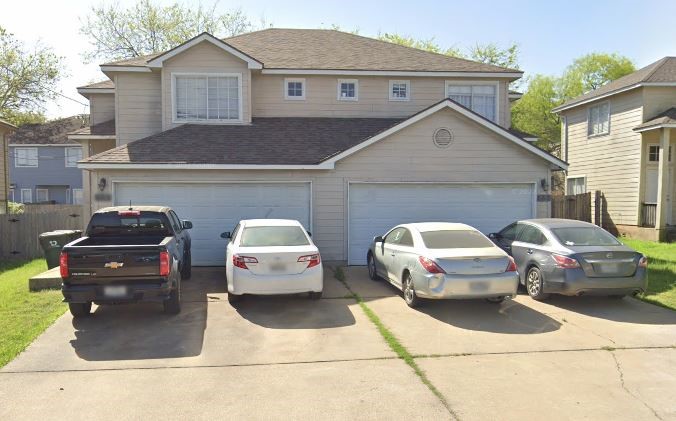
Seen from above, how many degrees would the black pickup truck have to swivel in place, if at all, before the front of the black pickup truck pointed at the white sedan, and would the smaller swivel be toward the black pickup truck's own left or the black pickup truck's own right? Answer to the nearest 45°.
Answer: approximately 90° to the black pickup truck's own right

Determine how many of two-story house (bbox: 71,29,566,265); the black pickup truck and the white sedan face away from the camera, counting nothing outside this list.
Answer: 2

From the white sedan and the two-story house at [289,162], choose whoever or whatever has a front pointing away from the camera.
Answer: the white sedan

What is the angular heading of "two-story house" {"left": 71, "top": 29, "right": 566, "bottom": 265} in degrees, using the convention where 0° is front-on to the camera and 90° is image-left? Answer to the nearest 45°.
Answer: approximately 0°

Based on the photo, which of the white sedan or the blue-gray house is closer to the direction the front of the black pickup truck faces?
the blue-gray house

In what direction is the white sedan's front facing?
away from the camera

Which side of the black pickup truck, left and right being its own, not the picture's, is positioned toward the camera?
back

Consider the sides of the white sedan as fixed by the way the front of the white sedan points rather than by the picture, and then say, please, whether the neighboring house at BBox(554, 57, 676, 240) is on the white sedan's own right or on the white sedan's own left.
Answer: on the white sedan's own right

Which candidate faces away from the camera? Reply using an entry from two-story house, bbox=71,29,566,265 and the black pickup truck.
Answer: the black pickup truck

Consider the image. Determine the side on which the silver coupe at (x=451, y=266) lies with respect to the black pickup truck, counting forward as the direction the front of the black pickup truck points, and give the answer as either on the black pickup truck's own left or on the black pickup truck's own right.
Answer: on the black pickup truck's own right

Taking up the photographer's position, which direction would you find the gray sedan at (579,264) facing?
facing away from the viewer and to the left of the viewer

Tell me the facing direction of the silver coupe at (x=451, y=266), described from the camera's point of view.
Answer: facing away from the viewer and to the left of the viewer
